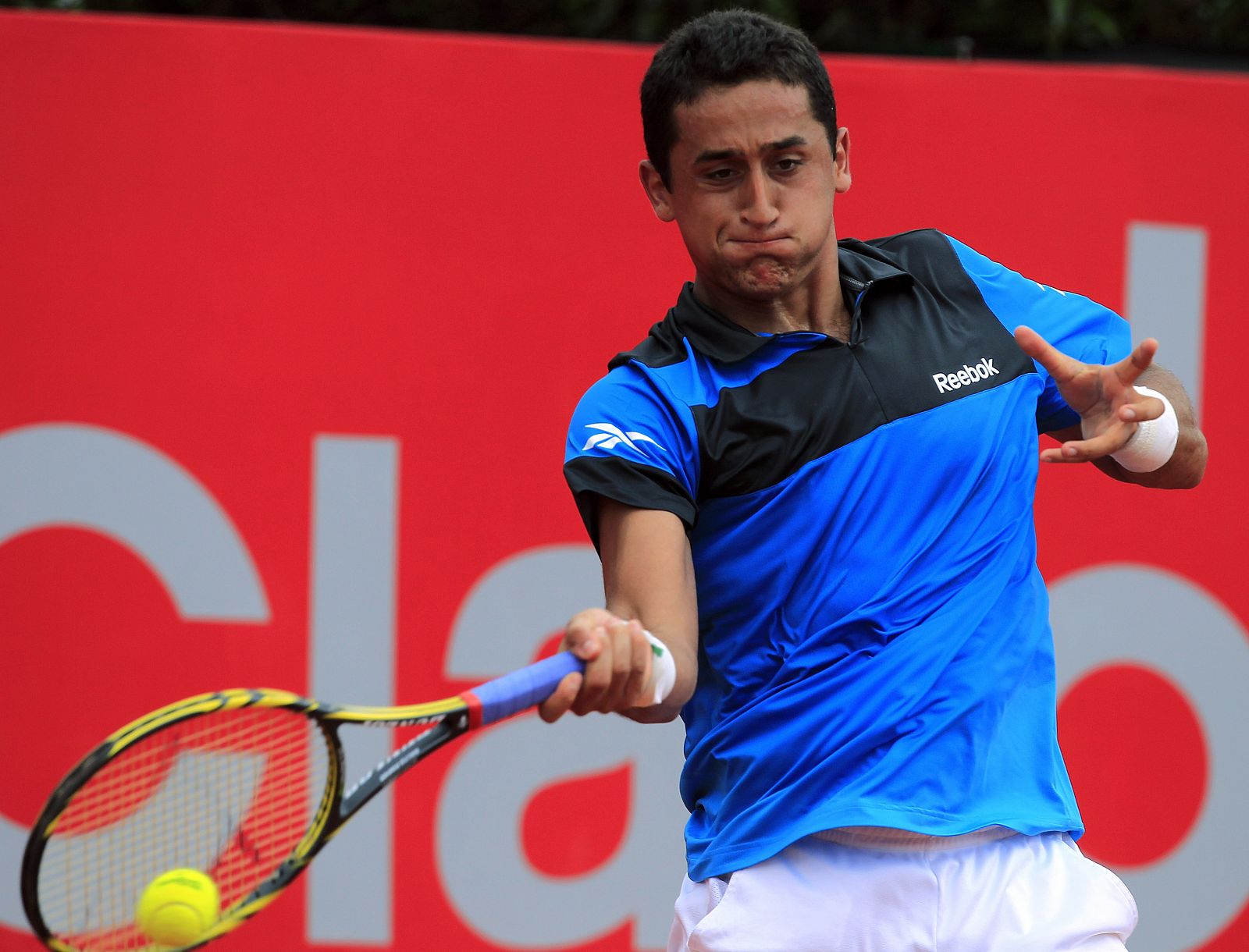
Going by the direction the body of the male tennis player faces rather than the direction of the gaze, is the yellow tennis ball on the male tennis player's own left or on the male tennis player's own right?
on the male tennis player's own right

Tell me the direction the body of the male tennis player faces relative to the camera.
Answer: toward the camera
